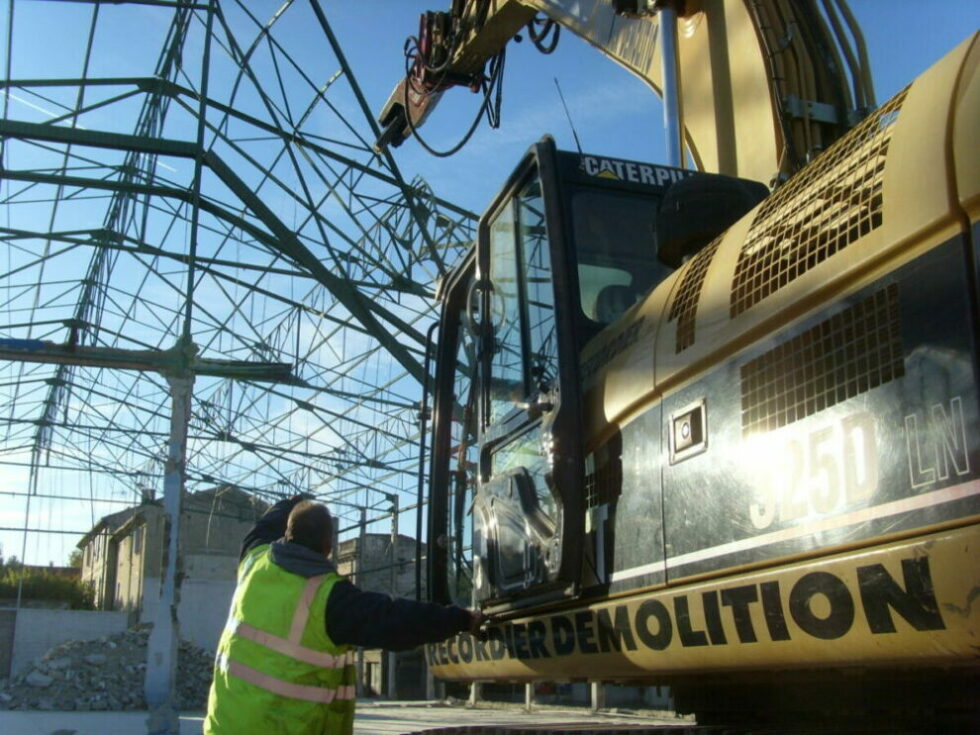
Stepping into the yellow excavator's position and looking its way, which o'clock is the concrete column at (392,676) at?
The concrete column is roughly at 1 o'clock from the yellow excavator.

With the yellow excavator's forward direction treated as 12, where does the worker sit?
The worker is roughly at 11 o'clock from the yellow excavator.

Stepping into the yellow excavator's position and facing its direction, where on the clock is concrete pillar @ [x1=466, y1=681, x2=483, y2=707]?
The concrete pillar is roughly at 1 o'clock from the yellow excavator.

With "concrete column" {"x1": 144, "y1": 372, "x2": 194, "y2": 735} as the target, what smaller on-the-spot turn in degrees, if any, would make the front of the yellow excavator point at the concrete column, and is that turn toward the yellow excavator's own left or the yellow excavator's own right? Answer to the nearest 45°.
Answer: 0° — it already faces it

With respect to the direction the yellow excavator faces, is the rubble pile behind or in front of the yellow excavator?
in front

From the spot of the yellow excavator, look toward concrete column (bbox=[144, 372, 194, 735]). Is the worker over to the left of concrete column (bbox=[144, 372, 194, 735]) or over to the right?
left

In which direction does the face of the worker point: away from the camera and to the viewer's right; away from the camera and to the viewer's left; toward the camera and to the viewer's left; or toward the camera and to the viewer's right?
away from the camera and to the viewer's right

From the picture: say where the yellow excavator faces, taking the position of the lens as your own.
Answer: facing away from the viewer and to the left of the viewer

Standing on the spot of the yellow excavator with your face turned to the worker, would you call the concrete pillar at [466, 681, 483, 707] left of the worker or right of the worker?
right

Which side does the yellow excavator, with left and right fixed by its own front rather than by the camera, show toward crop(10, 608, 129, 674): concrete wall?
front

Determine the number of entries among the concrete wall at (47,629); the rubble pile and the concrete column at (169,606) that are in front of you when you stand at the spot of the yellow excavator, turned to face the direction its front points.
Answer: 3
